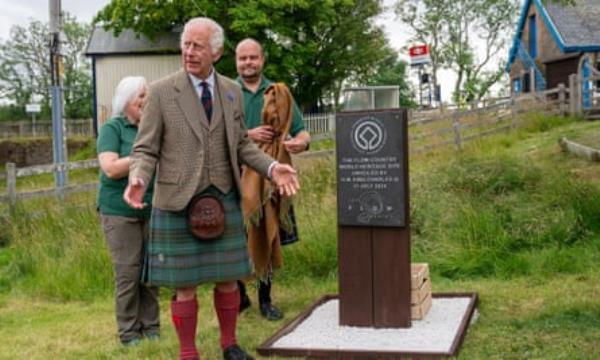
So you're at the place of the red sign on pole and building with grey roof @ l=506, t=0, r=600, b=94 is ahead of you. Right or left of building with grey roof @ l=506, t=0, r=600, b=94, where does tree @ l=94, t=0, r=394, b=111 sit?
left

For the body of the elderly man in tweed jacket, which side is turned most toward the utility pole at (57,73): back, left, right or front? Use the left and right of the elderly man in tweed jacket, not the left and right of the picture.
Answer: back

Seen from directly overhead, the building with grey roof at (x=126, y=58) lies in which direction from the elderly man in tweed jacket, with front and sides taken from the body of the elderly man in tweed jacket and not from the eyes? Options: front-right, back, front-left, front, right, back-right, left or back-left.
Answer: back

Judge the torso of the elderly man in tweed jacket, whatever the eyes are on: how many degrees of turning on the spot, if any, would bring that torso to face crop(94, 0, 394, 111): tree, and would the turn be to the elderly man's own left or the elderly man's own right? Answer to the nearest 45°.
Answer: approximately 180°

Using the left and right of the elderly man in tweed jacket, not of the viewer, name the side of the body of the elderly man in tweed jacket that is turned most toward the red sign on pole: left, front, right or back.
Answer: back

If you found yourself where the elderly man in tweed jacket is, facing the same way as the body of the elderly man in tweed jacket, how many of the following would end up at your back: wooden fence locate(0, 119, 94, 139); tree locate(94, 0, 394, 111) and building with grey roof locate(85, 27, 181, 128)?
3

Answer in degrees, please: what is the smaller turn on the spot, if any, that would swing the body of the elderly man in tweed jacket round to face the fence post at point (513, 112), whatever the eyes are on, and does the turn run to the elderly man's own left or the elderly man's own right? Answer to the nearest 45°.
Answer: approximately 135° to the elderly man's own left

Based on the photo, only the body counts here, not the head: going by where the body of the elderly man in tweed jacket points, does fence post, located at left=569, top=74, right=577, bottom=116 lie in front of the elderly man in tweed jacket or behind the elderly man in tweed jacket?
behind

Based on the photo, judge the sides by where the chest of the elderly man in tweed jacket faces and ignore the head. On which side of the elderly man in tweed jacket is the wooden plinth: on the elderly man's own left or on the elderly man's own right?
on the elderly man's own left

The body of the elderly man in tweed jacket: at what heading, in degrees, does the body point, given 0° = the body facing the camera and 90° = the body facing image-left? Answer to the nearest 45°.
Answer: approximately 0°
